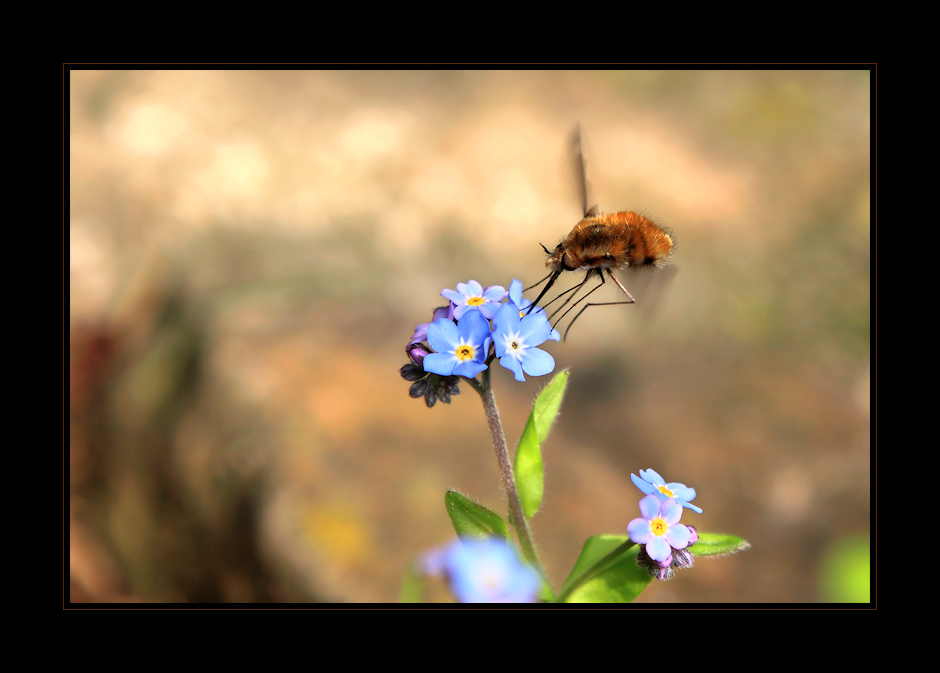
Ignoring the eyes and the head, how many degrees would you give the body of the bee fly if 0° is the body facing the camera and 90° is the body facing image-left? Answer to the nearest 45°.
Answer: approximately 90°
